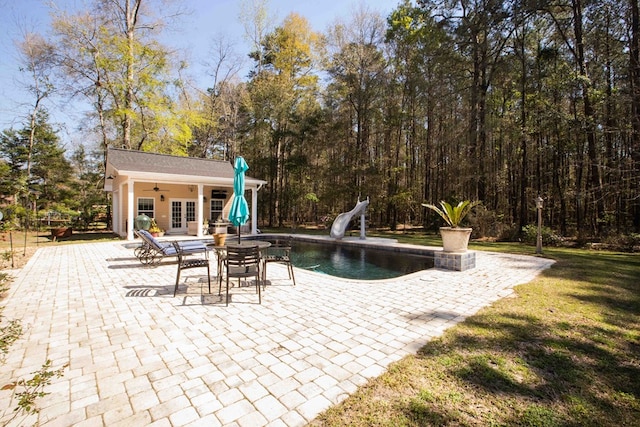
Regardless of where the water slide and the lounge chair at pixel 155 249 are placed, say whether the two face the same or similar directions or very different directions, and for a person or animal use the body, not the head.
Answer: very different directions

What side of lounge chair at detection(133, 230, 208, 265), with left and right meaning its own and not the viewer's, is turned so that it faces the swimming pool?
front

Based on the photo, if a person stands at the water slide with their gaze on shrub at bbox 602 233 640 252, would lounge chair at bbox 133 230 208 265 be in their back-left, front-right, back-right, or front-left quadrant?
back-right

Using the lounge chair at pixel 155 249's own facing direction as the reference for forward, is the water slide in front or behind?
in front

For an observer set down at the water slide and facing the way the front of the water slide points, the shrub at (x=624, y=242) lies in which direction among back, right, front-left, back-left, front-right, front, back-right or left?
back-left

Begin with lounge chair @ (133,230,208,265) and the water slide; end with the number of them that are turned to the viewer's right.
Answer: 1

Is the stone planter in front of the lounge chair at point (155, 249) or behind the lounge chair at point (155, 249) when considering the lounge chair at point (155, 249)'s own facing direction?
in front

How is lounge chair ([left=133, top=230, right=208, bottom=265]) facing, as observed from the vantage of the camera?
facing to the right of the viewer

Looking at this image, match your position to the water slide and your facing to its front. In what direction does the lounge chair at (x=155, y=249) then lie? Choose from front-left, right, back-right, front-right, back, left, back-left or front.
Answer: front
